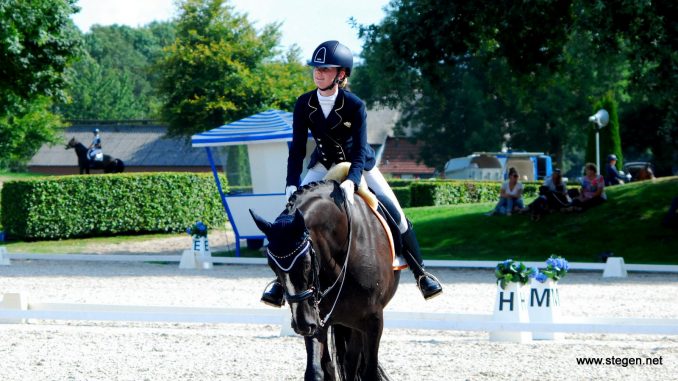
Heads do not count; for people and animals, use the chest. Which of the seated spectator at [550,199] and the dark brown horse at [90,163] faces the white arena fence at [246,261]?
the seated spectator

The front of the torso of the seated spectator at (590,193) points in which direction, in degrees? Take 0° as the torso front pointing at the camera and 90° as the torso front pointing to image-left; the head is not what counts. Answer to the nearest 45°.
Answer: approximately 45°

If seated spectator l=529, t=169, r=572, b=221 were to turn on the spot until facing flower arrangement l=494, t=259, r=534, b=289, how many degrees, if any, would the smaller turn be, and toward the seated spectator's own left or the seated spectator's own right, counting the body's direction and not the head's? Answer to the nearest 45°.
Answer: approximately 45° to the seated spectator's own left

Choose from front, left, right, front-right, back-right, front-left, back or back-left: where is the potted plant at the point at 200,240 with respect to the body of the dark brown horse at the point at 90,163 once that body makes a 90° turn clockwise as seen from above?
back

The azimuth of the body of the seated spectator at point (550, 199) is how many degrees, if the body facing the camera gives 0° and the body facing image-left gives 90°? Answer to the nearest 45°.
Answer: approximately 45°

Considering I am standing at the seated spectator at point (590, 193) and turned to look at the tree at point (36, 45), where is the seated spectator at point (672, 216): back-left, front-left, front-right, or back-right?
back-left

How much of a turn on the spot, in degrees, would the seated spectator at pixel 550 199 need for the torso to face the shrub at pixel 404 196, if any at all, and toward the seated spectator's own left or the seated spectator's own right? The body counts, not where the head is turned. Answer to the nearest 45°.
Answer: approximately 90° to the seated spectator's own right

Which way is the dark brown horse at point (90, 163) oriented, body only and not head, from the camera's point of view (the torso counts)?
to the viewer's left
